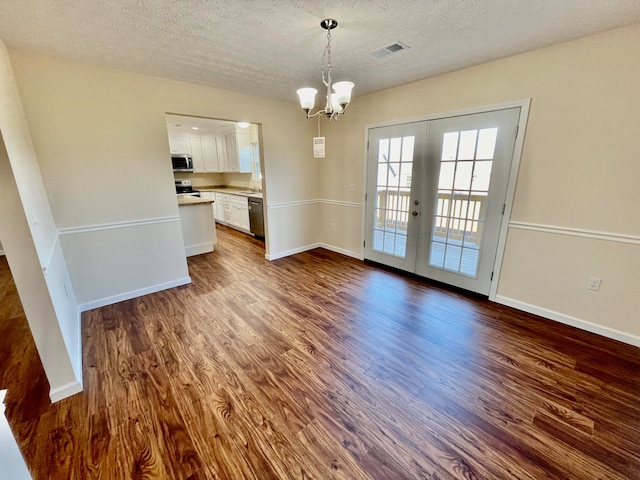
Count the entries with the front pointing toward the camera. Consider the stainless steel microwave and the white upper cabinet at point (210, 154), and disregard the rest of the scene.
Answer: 2

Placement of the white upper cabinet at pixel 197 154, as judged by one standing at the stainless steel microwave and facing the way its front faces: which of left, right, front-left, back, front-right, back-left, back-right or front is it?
back-left

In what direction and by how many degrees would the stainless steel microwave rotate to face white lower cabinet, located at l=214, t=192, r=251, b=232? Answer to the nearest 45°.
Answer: approximately 45° to its left

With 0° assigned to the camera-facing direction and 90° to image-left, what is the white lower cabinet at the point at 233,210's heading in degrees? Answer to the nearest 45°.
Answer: approximately 45°

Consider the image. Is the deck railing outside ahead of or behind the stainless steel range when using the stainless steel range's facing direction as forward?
ahead

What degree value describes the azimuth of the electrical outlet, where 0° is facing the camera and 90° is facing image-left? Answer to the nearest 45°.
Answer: approximately 0°
